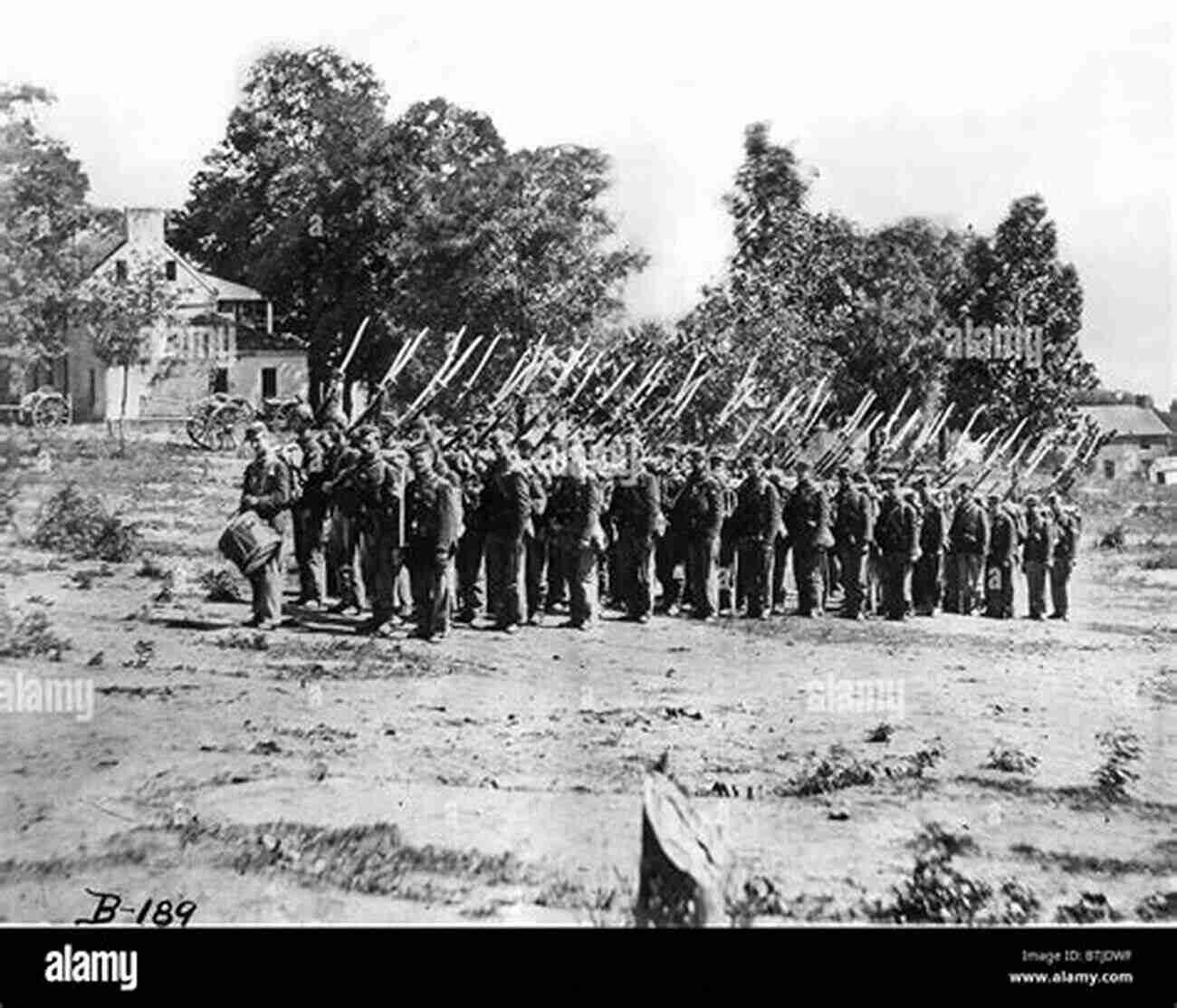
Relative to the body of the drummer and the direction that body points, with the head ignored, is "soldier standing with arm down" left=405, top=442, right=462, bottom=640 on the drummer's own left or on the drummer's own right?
on the drummer's own left

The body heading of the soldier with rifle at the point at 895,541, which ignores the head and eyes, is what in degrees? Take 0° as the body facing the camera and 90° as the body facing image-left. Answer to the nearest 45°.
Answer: approximately 45°

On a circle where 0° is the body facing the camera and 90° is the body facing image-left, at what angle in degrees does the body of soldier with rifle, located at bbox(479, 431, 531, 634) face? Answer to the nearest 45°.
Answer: approximately 45°

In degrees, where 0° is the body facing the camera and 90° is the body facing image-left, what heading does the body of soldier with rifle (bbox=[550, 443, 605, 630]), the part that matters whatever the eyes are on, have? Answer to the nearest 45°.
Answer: approximately 45°

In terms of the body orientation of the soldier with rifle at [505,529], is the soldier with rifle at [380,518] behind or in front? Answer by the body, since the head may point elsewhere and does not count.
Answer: in front

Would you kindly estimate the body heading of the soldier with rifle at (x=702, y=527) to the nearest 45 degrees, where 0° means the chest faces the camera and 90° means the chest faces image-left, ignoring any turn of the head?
approximately 45°

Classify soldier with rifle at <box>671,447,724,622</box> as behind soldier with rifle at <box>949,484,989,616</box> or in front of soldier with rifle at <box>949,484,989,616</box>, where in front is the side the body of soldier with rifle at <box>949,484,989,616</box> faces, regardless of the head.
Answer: in front
